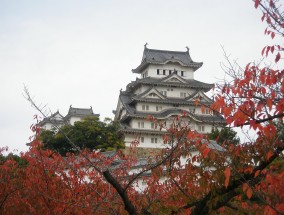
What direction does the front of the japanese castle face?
toward the camera
